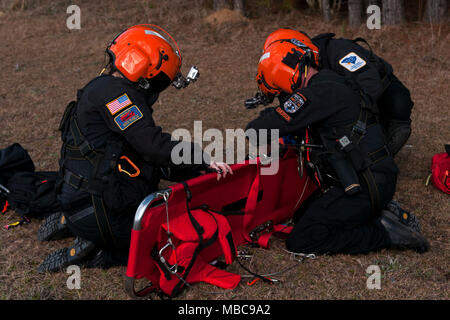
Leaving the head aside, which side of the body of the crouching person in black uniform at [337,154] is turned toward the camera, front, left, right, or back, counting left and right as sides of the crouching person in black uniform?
left

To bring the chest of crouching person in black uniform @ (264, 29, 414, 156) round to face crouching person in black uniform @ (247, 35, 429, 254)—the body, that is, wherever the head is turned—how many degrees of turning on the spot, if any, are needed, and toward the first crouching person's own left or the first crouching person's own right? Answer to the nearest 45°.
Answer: approximately 90° to the first crouching person's own left

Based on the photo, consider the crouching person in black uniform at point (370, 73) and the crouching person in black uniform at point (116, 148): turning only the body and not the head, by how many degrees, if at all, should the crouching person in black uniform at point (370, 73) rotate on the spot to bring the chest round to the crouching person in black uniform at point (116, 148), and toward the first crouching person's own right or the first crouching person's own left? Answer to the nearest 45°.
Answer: approximately 45° to the first crouching person's own left

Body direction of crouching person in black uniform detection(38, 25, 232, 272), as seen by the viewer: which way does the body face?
to the viewer's right

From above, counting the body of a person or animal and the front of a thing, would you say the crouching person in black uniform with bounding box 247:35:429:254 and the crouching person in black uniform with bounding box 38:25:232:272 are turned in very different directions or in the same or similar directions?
very different directions

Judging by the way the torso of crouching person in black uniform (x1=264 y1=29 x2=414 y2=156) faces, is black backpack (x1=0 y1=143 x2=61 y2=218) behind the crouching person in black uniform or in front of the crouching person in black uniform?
in front

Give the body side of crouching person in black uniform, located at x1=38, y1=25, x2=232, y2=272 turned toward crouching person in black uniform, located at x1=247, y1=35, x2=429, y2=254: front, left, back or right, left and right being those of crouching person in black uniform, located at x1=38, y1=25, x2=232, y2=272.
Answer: front

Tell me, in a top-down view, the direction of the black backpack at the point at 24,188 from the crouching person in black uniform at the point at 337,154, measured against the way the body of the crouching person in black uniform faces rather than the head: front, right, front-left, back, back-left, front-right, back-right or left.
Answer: front

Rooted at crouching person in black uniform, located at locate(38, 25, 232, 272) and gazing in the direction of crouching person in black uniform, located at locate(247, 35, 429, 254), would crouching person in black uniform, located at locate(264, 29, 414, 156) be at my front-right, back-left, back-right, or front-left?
front-left

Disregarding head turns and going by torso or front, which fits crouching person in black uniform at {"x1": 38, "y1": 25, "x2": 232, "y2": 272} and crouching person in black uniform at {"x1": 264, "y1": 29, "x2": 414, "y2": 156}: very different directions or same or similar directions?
very different directions

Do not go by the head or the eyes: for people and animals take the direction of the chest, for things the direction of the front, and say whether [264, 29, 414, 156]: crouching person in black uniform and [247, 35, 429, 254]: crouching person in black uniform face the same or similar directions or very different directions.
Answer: same or similar directions

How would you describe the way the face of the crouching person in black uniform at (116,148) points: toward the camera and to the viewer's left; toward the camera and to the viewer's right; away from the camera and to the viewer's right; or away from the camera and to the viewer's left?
away from the camera and to the viewer's right

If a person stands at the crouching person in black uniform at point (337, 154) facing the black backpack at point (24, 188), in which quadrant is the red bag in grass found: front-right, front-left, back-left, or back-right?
back-right

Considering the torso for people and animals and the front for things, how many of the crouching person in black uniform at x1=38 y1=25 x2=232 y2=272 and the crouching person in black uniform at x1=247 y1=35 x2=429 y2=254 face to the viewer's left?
1

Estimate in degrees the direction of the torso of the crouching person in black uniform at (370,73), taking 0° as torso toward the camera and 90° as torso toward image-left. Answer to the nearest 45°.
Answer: approximately 90°
